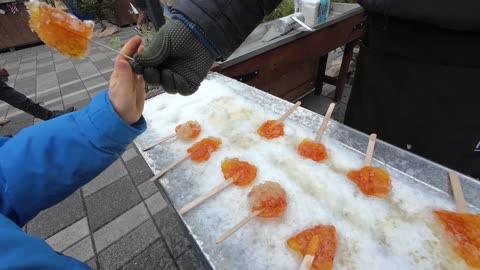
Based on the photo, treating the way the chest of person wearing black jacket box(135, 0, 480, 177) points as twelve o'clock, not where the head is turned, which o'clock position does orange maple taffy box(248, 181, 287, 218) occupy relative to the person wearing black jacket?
The orange maple taffy is roughly at 12 o'clock from the person wearing black jacket.

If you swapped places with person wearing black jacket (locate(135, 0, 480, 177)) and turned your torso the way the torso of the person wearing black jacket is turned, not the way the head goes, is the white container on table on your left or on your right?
on your right

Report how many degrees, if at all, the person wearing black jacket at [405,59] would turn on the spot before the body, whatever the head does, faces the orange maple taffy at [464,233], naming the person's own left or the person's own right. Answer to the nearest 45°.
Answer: approximately 45° to the person's own left

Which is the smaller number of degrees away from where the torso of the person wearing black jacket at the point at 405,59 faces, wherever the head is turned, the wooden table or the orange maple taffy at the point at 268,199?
the orange maple taffy

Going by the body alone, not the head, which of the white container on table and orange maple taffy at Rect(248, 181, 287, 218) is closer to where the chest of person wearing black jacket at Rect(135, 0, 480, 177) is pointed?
the orange maple taffy

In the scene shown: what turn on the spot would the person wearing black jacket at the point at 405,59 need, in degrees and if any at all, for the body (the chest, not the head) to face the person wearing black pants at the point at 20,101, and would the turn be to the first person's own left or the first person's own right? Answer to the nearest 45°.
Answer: approximately 45° to the first person's own right

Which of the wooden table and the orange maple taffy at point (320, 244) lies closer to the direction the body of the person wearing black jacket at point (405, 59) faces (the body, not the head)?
the orange maple taffy

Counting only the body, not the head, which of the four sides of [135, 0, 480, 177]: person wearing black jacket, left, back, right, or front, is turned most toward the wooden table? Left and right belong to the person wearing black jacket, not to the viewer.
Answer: right

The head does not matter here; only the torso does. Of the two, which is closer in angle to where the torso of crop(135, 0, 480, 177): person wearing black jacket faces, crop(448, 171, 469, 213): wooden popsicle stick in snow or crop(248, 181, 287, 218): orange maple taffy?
the orange maple taffy

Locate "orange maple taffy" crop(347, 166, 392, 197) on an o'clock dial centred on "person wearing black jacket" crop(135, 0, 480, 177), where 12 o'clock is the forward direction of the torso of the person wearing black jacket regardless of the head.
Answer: The orange maple taffy is roughly at 11 o'clock from the person wearing black jacket.

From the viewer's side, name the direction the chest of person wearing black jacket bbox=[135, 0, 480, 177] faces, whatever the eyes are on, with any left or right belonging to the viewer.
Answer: facing the viewer and to the left of the viewer

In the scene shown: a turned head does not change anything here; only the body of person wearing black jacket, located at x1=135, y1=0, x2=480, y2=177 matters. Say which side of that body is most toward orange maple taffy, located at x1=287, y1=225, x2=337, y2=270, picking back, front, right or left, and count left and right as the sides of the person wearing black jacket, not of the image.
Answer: front
